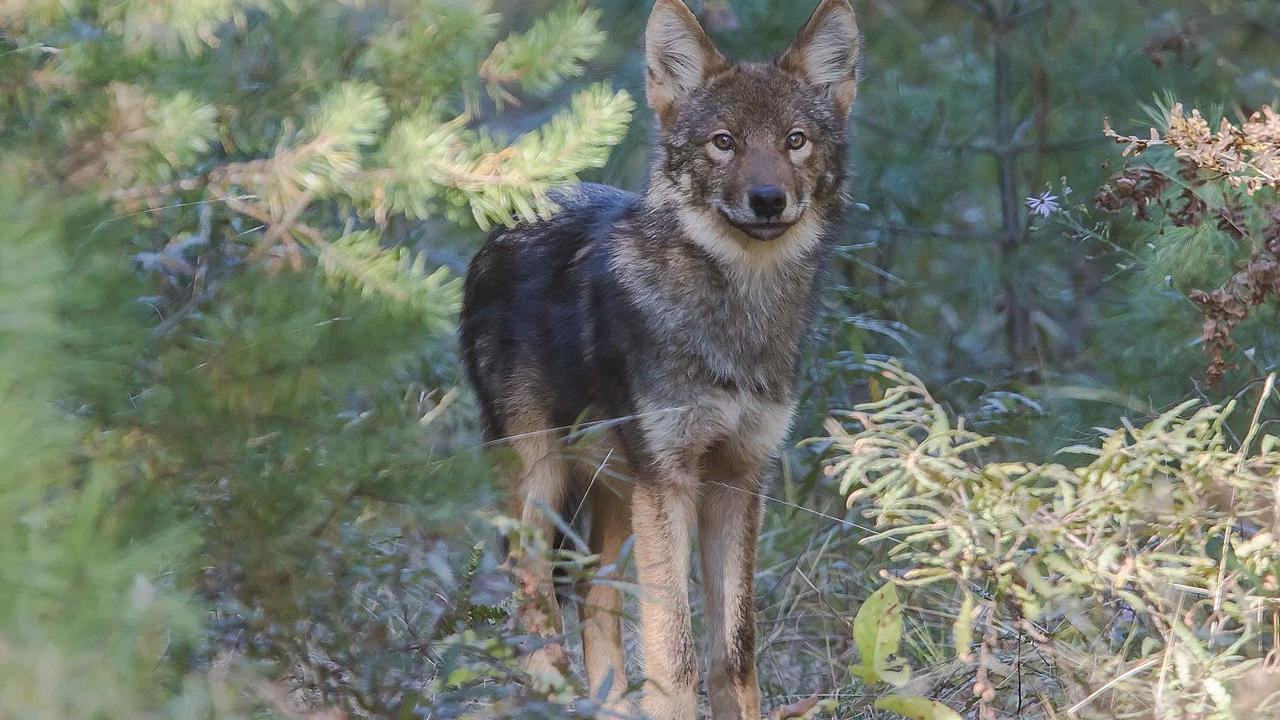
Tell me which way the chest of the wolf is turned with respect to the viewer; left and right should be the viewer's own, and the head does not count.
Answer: facing the viewer and to the right of the viewer

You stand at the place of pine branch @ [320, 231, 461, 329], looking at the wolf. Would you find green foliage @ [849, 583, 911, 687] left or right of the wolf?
right

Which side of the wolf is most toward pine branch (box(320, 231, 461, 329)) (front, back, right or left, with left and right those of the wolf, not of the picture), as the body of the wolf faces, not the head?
right

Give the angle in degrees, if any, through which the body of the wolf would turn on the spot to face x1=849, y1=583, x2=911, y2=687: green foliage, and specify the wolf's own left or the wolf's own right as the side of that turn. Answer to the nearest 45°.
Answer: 0° — it already faces it

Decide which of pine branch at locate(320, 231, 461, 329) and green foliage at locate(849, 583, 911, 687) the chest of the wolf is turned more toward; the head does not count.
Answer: the green foliage
